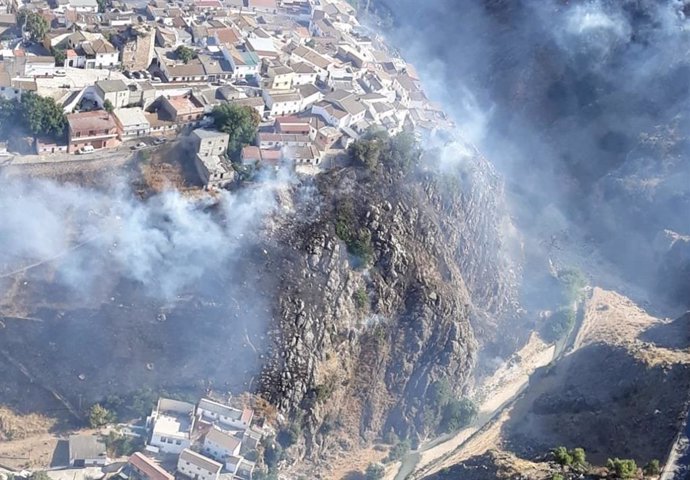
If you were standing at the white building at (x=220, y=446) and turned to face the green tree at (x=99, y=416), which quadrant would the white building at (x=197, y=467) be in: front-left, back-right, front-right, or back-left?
front-left

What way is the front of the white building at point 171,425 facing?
toward the camera

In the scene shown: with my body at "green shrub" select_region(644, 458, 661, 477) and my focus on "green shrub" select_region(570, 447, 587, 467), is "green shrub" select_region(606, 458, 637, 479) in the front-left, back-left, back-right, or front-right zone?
front-left

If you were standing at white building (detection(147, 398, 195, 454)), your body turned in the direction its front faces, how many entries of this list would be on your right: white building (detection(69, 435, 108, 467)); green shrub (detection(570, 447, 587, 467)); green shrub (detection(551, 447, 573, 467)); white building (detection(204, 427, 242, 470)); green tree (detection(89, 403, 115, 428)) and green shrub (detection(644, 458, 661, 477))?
2

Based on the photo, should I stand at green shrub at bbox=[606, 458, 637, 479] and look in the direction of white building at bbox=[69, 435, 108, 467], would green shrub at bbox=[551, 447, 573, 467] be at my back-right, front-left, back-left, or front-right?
front-right

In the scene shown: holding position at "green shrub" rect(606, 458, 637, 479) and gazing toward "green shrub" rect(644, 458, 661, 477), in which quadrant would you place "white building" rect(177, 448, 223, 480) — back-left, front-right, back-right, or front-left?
back-left

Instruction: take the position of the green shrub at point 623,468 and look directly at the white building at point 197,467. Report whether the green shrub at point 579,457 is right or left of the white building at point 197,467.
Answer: right

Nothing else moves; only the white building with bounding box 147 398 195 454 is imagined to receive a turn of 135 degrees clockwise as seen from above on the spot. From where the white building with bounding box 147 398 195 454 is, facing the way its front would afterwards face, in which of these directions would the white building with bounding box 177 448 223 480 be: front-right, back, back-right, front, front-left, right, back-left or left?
back

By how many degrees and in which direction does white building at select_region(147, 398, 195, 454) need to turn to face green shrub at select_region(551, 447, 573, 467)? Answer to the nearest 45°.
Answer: approximately 90° to its left

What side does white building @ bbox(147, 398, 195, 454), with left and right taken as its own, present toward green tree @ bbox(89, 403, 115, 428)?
right

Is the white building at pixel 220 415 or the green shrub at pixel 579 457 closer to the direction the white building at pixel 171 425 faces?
the green shrub

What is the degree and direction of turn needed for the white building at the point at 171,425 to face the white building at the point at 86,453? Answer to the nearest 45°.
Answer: approximately 90° to its right

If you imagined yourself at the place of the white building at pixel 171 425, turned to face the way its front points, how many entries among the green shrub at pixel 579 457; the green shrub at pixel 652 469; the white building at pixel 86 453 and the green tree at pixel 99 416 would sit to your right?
2
